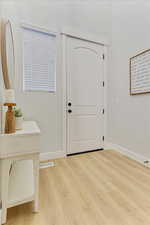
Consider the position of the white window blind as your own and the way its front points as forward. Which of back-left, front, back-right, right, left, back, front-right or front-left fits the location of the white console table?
front-right

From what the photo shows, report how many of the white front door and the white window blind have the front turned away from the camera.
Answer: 0

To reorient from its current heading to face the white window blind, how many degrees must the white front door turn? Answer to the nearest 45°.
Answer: approximately 90° to its right

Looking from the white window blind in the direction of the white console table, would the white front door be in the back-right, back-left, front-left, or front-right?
back-left

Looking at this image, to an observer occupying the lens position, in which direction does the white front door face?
facing the viewer and to the right of the viewer

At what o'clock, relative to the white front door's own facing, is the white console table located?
The white console table is roughly at 2 o'clock from the white front door.

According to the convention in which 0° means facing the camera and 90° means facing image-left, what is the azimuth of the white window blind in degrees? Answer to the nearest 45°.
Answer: approximately 315°
